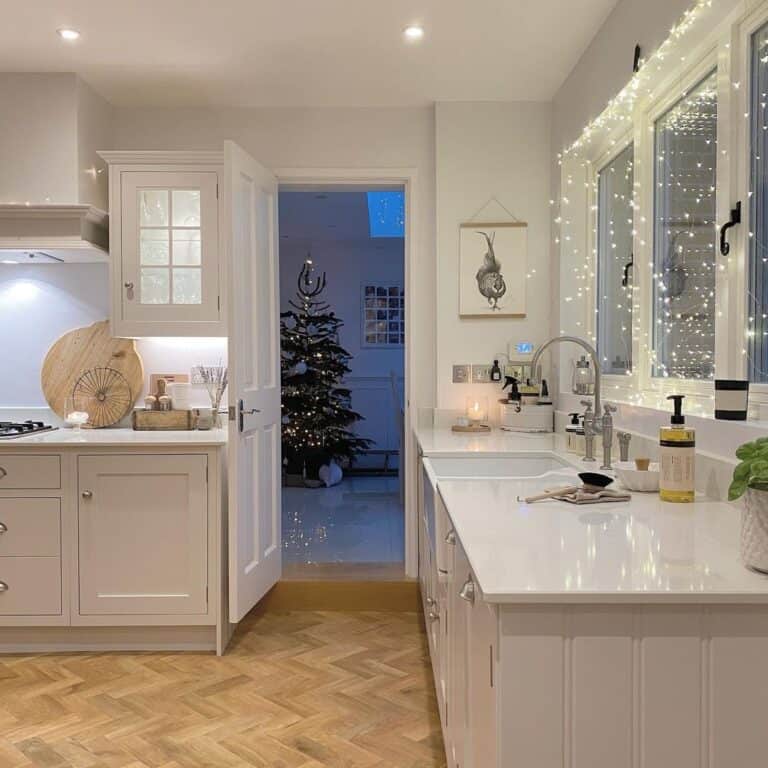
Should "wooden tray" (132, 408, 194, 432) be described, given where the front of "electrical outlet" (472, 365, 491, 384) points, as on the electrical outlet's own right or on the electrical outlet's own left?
on the electrical outlet's own right

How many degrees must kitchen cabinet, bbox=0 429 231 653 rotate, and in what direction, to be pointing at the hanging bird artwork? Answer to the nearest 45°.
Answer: approximately 90° to its left

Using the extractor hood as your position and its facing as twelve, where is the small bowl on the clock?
The small bowl is roughly at 11 o'clock from the extractor hood.

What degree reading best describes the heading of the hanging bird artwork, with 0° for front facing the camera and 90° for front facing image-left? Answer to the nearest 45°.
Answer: approximately 0°

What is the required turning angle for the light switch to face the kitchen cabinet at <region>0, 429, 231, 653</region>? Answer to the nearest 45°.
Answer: approximately 45° to its right

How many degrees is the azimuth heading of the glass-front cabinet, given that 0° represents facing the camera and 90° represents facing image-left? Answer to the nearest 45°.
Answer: approximately 0°

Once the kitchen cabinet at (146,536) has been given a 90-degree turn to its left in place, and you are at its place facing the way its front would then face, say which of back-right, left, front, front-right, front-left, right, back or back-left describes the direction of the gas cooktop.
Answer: back-left

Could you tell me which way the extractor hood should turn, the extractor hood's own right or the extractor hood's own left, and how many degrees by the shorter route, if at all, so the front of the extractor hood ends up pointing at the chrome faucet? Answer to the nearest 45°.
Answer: approximately 45° to the extractor hood's own left
